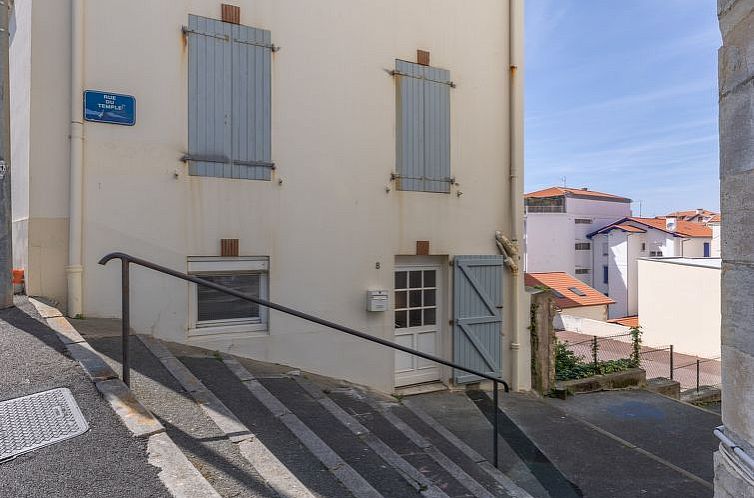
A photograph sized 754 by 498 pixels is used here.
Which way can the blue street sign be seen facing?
toward the camera

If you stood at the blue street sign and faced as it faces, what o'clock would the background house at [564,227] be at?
The background house is roughly at 8 o'clock from the blue street sign.

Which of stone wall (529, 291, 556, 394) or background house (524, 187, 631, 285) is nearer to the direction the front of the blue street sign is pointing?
the stone wall

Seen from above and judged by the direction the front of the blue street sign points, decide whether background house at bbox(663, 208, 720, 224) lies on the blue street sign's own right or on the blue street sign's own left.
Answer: on the blue street sign's own left

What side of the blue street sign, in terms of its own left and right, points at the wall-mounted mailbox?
left

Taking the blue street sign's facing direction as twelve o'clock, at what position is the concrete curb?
The concrete curb is roughly at 12 o'clock from the blue street sign.

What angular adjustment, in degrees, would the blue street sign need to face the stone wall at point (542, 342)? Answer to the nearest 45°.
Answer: approximately 90° to its left

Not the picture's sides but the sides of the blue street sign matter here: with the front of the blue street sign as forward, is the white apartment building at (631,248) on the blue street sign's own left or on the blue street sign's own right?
on the blue street sign's own left

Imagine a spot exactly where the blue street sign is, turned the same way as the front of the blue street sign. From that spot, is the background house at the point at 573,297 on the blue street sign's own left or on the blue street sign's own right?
on the blue street sign's own left
